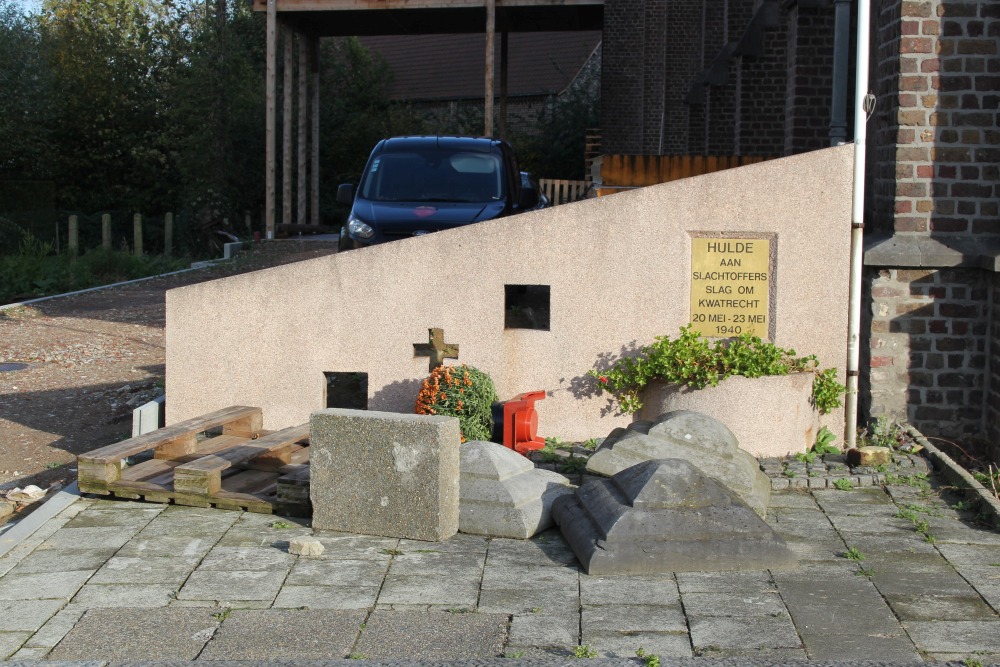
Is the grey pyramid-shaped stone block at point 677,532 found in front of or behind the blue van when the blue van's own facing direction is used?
in front

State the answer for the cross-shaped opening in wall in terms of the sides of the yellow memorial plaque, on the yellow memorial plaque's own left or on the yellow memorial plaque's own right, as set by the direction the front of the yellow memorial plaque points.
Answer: on the yellow memorial plaque's own right

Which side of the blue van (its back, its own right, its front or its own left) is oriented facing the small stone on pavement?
front

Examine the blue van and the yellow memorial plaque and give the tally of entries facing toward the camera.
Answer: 2

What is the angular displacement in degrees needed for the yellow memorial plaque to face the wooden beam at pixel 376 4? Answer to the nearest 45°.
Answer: approximately 135° to its right

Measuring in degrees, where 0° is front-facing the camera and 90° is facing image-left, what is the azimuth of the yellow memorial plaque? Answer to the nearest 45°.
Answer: approximately 0°

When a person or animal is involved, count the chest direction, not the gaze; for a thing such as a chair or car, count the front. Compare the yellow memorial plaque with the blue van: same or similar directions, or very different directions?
same or similar directions

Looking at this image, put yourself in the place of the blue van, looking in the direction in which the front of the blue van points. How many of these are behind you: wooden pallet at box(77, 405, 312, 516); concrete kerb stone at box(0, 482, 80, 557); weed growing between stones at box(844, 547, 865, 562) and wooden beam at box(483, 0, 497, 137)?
1

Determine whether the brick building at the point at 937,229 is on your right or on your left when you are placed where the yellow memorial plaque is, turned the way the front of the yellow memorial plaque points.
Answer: on your left

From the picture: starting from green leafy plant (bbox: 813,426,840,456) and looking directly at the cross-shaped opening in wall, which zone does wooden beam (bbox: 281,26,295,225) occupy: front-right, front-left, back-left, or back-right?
front-right

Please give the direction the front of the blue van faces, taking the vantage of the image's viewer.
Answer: facing the viewer

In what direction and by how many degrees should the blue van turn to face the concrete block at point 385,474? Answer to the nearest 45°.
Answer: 0° — it already faces it

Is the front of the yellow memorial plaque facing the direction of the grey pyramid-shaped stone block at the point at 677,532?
yes

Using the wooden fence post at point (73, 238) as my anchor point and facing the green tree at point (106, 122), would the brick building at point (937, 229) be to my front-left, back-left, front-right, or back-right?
back-right

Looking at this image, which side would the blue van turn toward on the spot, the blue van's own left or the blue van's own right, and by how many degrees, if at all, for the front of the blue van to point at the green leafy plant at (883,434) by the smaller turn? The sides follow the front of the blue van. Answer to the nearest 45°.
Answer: approximately 45° to the blue van's own left
